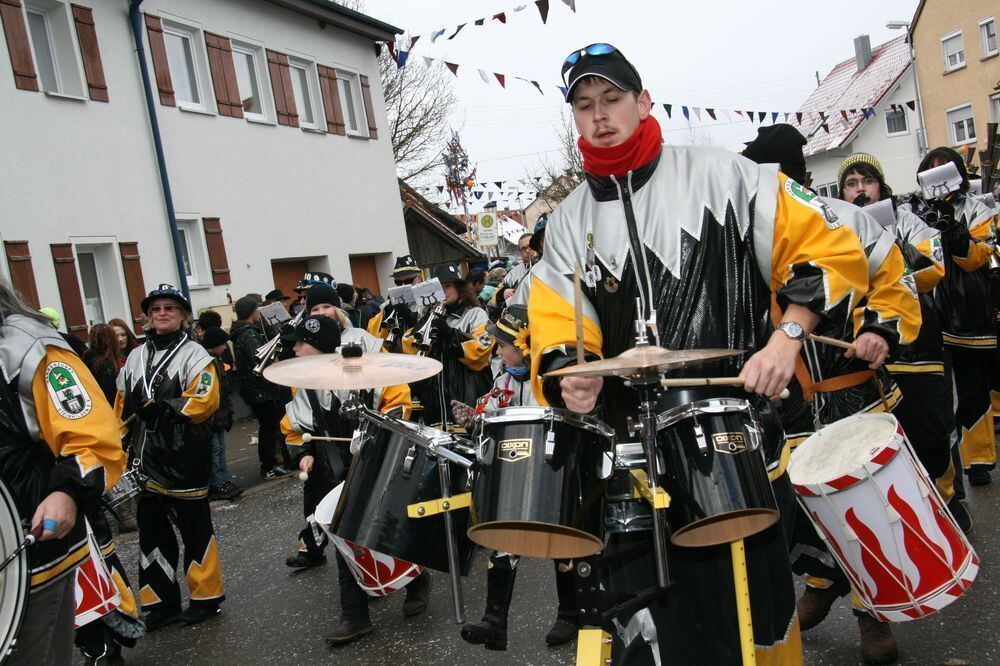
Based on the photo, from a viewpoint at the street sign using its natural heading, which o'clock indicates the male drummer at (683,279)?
The male drummer is roughly at 12 o'clock from the street sign.

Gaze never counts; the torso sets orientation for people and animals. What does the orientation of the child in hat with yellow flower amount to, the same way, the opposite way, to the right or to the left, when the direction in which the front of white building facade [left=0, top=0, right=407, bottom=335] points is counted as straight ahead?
to the right

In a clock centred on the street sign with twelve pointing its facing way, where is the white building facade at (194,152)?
The white building facade is roughly at 1 o'clock from the street sign.

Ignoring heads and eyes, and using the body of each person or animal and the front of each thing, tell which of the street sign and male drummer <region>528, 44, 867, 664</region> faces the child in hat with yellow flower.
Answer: the street sign

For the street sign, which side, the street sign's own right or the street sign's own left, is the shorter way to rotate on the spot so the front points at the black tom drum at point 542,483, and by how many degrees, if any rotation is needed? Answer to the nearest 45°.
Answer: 0° — it already faces it

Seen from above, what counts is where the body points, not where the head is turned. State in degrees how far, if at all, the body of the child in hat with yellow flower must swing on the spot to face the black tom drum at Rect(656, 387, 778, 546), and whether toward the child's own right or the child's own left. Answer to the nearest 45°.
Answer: approximately 45° to the child's own left

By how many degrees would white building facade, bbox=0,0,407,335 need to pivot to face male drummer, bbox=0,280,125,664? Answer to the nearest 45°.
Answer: approximately 45° to its right

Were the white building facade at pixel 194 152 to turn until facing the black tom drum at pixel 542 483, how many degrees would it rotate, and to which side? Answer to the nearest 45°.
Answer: approximately 45° to its right

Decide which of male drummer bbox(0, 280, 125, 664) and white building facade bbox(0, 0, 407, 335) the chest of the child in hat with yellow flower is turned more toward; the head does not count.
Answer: the male drummer

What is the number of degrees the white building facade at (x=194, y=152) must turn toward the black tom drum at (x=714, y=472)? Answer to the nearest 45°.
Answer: approximately 45° to its right

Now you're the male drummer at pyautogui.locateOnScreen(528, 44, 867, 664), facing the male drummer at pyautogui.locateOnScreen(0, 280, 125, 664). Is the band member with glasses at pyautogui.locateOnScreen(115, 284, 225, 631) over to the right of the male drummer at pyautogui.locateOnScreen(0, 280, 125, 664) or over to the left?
right
